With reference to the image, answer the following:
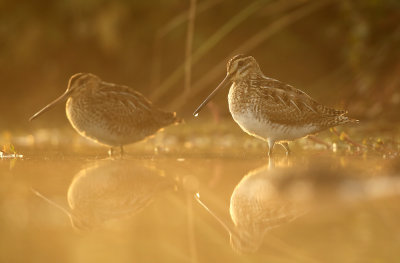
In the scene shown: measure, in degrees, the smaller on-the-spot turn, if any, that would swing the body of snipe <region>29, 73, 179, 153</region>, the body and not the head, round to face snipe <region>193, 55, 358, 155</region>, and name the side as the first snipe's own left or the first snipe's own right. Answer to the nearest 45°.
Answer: approximately 135° to the first snipe's own left

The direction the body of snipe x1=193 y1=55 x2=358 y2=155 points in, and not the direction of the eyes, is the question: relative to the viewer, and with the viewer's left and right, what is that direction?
facing to the left of the viewer

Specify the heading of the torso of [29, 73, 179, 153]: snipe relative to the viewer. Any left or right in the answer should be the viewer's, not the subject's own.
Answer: facing to the left of the viewer

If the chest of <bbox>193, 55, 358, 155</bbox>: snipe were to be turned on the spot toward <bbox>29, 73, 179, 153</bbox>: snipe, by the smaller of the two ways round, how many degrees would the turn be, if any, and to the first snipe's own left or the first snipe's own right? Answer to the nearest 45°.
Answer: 0° — it already faces it

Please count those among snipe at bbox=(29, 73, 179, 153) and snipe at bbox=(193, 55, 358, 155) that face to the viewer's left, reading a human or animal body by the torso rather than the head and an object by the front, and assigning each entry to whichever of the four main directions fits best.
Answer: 2
